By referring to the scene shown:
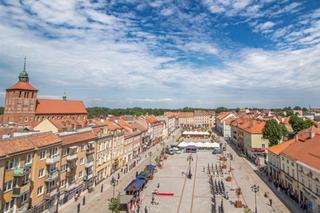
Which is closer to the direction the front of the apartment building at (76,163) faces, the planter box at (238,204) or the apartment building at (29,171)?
the planter box

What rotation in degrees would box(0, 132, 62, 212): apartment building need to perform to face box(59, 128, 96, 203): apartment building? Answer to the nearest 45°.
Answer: approximately 90° to its left

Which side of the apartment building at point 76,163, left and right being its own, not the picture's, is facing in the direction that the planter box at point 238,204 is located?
front

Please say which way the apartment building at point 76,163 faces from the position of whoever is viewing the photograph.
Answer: facing the viewer and to the right of the viewer

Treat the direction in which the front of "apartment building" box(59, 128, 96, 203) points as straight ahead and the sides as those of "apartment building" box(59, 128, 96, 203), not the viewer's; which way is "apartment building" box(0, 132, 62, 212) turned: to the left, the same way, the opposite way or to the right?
the same way

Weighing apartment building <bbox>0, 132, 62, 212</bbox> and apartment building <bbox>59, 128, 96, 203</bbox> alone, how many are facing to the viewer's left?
0

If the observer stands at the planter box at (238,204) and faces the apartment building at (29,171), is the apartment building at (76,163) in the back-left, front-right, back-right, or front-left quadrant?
front-right

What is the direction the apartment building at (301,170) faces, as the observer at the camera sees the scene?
facing the viewer and to the left of the viewer

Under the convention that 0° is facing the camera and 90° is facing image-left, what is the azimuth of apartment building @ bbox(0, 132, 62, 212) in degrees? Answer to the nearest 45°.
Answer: approximately 315°

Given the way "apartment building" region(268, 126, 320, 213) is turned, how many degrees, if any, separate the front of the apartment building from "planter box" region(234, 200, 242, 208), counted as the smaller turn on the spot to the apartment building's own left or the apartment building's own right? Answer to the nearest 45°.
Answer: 0° — it already faces it
